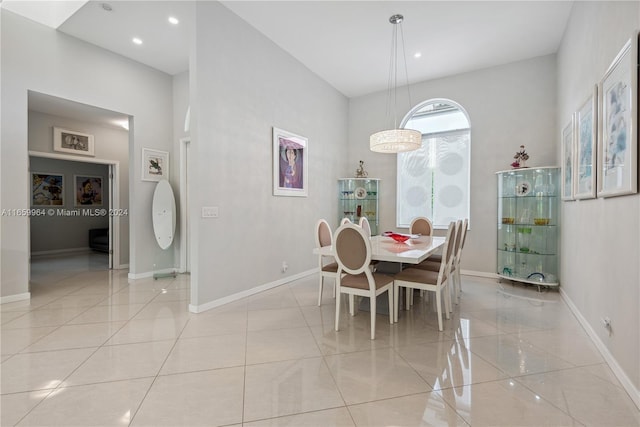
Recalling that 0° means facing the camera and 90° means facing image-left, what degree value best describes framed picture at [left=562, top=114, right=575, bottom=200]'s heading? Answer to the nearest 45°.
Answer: approximately 90°

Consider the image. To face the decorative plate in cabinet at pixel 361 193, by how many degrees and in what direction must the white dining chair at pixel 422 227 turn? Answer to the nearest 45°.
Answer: approximately 135° to its right

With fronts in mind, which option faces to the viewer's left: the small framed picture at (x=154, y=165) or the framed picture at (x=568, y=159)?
the framed picture

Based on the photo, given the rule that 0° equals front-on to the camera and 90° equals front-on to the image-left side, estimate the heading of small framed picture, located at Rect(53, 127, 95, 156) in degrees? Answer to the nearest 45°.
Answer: approximately 315°

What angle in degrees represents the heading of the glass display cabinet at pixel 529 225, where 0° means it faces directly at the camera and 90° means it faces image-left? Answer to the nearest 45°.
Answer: approximately 45°

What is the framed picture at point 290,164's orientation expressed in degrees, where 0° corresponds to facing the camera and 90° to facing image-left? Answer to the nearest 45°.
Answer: approximately 315°

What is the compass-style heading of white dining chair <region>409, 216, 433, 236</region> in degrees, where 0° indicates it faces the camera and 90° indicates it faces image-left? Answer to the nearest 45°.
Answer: approximately 0°

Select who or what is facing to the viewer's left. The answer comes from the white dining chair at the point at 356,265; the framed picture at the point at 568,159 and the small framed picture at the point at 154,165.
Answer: the framed picture

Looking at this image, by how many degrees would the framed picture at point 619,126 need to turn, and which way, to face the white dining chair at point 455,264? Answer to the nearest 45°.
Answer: approximately 45° to its right

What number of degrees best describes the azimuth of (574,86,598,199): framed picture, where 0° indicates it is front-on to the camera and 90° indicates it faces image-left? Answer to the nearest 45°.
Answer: approximately 90°

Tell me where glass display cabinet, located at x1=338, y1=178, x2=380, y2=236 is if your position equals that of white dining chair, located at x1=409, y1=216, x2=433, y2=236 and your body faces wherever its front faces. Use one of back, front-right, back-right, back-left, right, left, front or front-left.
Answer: back-right

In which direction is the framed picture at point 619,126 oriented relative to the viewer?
to the viewer's left

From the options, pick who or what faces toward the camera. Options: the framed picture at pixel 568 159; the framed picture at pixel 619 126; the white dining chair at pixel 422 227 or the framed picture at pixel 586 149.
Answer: the white dining chair
